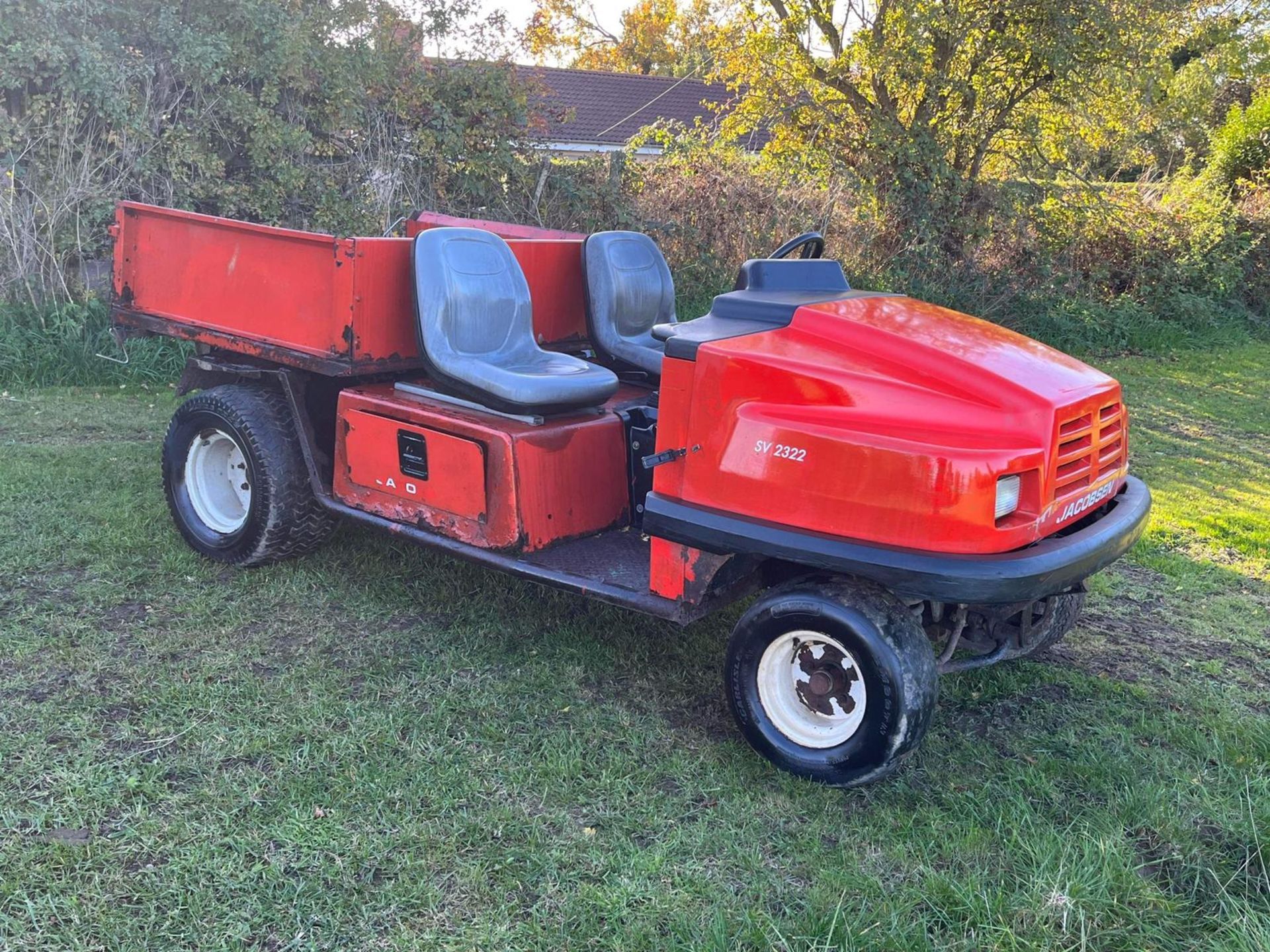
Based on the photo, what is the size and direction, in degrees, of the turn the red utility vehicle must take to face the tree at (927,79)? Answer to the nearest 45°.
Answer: approximately 135° to its left

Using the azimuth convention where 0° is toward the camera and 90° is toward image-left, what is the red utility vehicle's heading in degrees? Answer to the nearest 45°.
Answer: approximately 315°

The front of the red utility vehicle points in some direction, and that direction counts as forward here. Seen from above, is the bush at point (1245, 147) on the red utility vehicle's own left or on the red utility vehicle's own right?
on the red utility vehicle's own left

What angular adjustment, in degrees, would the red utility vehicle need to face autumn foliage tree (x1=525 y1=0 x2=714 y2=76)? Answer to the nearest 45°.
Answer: approximately 135° to its left

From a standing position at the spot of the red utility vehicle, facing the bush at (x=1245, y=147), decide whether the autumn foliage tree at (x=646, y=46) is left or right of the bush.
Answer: left
